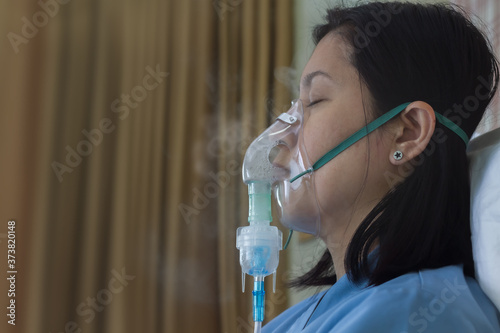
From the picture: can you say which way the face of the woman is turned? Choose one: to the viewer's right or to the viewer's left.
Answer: to the viewer's left

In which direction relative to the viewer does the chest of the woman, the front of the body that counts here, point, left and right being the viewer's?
facing to the left of the viewer
